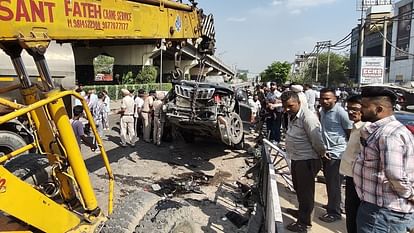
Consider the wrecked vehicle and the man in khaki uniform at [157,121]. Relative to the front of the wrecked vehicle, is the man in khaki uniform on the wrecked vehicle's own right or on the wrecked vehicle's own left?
on the wrecked vehicle's own right

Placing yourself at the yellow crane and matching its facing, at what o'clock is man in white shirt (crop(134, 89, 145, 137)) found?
The man in white shirt is roughly at 11 o'clock from the yellow crane.

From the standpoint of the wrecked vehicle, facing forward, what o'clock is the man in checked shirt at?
The man in checked shirt is roughly at 10 o'clock from the wrecked vehicle.

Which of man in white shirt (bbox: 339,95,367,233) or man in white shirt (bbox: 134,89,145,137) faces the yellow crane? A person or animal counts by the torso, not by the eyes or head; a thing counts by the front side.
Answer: man in white shirt (bbox: 339,95,367,233)

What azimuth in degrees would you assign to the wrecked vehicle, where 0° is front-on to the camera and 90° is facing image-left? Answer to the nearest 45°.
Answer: approximately 45°

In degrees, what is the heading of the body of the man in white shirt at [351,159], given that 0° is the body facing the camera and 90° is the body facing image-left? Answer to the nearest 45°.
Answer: approximately 45°

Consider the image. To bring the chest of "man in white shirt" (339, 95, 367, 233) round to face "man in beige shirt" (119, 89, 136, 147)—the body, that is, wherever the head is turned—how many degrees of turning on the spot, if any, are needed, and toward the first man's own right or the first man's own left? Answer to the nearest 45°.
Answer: approximately 90° to the first man's own right

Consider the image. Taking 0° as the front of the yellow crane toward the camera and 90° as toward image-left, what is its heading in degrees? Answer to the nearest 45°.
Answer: approximately 225°
